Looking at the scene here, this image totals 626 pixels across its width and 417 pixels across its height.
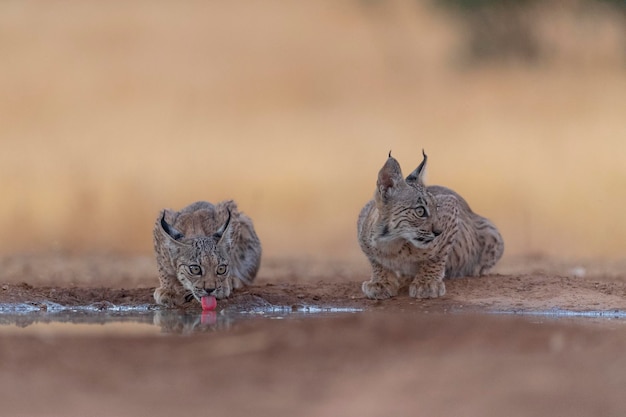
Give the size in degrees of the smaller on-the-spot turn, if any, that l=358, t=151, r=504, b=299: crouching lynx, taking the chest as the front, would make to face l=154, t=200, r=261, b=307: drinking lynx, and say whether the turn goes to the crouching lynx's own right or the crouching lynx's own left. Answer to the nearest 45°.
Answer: approximately 45° to the crouching lynx's own right

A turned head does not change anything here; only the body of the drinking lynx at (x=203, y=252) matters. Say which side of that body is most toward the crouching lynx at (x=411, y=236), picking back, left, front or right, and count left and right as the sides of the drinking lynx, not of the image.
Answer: left

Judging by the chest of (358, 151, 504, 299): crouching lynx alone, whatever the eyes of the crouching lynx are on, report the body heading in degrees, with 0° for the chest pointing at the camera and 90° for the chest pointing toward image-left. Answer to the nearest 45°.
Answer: approximately 45°

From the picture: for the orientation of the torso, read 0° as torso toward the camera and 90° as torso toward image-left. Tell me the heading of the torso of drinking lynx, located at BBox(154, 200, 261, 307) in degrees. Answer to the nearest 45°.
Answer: approximately 0°
